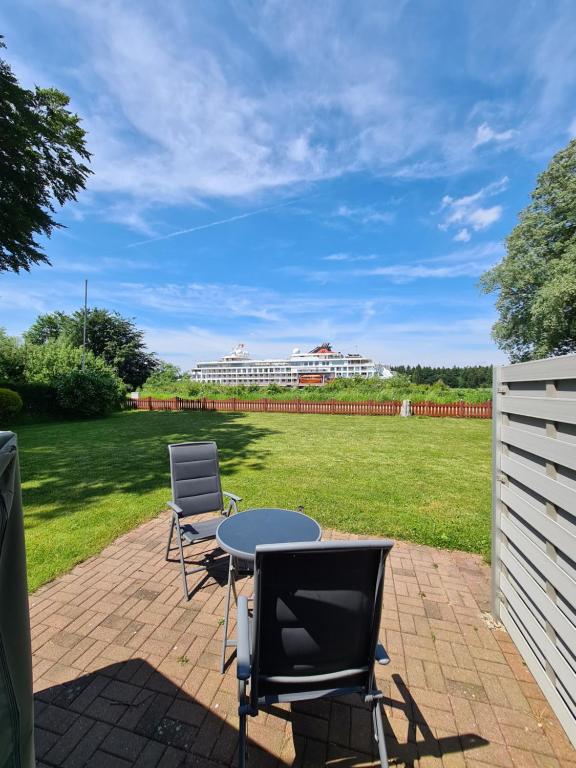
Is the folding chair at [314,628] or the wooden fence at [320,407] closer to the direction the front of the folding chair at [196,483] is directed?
the folding chair

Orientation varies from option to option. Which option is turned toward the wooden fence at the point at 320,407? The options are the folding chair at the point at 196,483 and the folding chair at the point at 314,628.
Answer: the folding chair at the point at 314,628

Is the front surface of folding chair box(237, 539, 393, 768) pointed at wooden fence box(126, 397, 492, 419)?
yes

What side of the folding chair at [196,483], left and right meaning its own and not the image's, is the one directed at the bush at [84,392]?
back

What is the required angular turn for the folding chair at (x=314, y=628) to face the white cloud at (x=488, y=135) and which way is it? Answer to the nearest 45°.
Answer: approximately 45° to its right

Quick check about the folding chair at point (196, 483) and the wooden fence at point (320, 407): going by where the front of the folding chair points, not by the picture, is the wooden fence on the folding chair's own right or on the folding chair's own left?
on the folding chair's own left

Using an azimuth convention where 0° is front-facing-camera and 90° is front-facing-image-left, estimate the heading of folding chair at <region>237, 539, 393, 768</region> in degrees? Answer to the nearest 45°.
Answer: approximately 180°

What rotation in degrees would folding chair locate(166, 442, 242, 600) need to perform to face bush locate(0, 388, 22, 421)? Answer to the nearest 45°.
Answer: approximately 180°

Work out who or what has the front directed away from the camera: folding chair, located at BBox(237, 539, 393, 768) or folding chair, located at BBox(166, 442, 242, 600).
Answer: folding chair, located at BBox(237, 539, 393, 768)

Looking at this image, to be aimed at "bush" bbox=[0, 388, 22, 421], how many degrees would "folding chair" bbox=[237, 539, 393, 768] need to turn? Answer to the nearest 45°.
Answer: approximately 45° to its left

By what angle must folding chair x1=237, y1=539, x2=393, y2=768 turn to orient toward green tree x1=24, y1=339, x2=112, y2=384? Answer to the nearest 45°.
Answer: approximately 45° to its left

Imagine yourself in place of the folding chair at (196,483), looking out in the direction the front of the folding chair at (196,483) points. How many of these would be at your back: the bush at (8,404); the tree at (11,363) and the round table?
2

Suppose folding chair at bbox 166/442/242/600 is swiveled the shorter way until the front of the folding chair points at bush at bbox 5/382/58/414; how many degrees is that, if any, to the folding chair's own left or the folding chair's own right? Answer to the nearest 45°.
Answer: approximately 180°

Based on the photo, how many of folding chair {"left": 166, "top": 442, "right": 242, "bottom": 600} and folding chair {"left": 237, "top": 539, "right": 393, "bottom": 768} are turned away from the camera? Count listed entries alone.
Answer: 1

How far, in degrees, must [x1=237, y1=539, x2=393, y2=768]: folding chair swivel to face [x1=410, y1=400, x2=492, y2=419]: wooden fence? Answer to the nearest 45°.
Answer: approximately 45° to its right

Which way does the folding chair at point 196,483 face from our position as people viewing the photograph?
facing the viewer and to the right of the viewer
